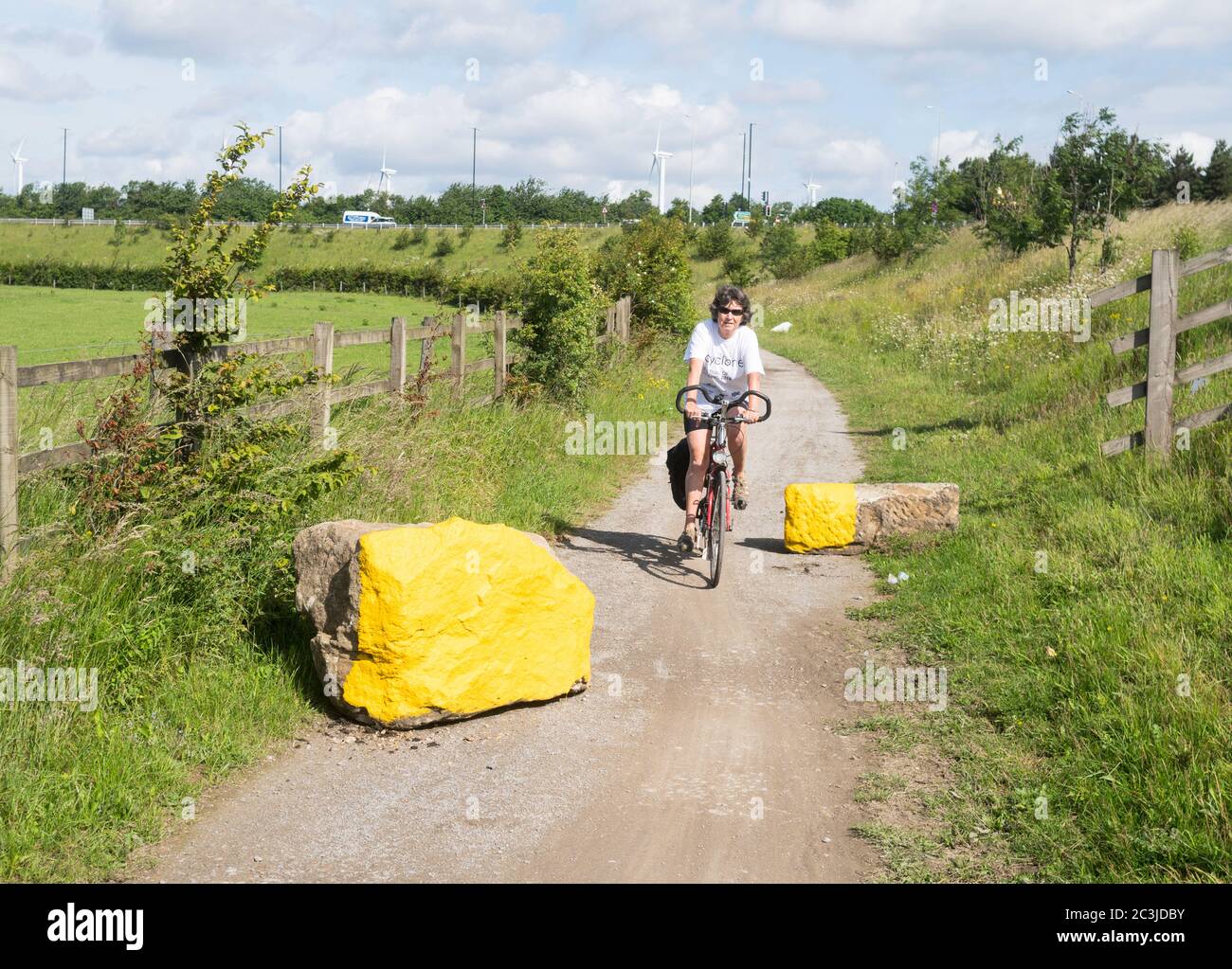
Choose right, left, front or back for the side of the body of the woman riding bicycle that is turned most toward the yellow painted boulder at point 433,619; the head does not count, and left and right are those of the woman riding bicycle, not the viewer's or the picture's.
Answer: front

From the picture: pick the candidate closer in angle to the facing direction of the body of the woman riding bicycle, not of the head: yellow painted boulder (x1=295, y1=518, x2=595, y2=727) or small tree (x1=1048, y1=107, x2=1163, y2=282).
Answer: the yellow painted boulder

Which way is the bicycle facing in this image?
toward the camera

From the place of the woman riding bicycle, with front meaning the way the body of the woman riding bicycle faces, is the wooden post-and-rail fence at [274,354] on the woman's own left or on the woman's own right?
on the woman's own right

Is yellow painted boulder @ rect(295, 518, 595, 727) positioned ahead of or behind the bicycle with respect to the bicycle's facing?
ahead

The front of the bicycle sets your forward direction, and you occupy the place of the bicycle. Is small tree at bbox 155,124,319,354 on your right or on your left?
on your right

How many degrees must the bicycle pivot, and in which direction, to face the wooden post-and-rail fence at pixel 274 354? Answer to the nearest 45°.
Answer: approximately 90° to its right

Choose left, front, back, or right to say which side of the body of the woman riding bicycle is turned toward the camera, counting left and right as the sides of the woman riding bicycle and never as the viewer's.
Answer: front

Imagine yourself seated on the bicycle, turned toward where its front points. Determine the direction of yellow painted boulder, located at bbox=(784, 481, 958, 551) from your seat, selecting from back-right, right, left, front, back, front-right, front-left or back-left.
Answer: back-left

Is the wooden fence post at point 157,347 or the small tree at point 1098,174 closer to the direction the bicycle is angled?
the wooden fence post
